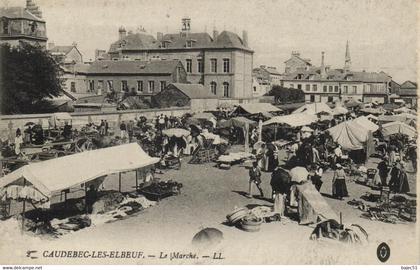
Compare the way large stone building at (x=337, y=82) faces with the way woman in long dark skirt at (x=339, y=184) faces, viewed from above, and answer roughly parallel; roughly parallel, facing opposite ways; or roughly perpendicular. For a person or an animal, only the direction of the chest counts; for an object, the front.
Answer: roughly parallel, facing opposite ways

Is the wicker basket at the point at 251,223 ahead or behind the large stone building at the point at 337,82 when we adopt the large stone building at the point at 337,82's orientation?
ahead

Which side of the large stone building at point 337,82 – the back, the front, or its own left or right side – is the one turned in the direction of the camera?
front

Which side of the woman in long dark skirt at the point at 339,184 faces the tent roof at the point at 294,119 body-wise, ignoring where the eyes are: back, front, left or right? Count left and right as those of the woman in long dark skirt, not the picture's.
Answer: front

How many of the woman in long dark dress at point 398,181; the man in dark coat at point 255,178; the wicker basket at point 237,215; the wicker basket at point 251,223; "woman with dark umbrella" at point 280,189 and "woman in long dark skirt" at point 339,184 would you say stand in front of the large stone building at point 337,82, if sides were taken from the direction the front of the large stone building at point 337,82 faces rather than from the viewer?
6

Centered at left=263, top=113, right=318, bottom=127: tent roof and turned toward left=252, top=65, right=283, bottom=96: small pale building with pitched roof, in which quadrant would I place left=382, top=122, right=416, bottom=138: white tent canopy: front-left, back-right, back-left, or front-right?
back-right

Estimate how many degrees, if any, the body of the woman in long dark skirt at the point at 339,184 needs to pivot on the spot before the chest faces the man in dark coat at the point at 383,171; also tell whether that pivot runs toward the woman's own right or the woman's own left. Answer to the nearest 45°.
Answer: approximately 45° to the woman's own right

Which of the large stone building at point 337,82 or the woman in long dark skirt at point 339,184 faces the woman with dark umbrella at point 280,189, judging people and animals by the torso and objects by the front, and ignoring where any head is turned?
the large stone building

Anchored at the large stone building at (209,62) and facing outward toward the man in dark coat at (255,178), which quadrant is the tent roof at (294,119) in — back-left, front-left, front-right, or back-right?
front-left
